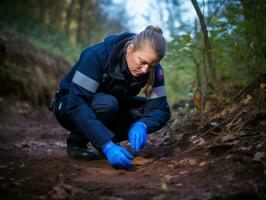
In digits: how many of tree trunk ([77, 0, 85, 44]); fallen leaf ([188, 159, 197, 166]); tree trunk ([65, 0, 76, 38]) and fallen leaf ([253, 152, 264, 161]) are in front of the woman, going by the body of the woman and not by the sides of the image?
2

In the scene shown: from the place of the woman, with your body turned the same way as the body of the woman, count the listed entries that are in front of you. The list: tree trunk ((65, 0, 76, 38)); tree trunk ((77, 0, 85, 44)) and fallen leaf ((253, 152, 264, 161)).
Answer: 1

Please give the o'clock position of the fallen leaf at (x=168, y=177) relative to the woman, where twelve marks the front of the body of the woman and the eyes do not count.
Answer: The fallen leaf is roughly at 1 o'clock from the woman.

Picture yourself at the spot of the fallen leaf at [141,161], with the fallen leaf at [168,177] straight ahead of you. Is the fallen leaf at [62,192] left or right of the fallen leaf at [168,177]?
right

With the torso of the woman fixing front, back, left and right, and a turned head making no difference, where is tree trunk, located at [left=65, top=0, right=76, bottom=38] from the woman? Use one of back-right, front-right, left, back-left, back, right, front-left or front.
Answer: back-left

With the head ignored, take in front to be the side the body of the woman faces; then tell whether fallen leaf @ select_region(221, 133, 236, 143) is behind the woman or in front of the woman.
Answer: in front

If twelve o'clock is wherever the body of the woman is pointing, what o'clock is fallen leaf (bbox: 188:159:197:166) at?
The fallen leaf is roughly at 12 o'clock from the woman.

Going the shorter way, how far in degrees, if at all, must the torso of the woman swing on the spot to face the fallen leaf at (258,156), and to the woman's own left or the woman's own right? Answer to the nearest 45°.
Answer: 0° — they already face it

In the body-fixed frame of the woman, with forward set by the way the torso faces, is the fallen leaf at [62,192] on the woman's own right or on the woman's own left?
on the woman's own right

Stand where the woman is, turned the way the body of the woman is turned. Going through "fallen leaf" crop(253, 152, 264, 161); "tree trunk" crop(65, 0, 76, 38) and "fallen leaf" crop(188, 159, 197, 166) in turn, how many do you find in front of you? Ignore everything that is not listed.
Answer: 2

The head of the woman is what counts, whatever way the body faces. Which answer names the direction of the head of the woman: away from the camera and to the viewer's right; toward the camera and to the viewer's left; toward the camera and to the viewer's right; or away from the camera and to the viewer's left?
toward the camera and to the viewer's right

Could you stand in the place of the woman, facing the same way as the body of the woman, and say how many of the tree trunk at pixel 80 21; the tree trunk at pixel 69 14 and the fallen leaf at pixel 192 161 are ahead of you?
1

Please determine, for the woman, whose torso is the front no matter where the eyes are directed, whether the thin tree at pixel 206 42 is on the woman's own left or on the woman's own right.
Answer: on the woman's own left

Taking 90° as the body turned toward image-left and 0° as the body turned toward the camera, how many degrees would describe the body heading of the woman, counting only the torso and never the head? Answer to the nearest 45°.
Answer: approximately 315°
